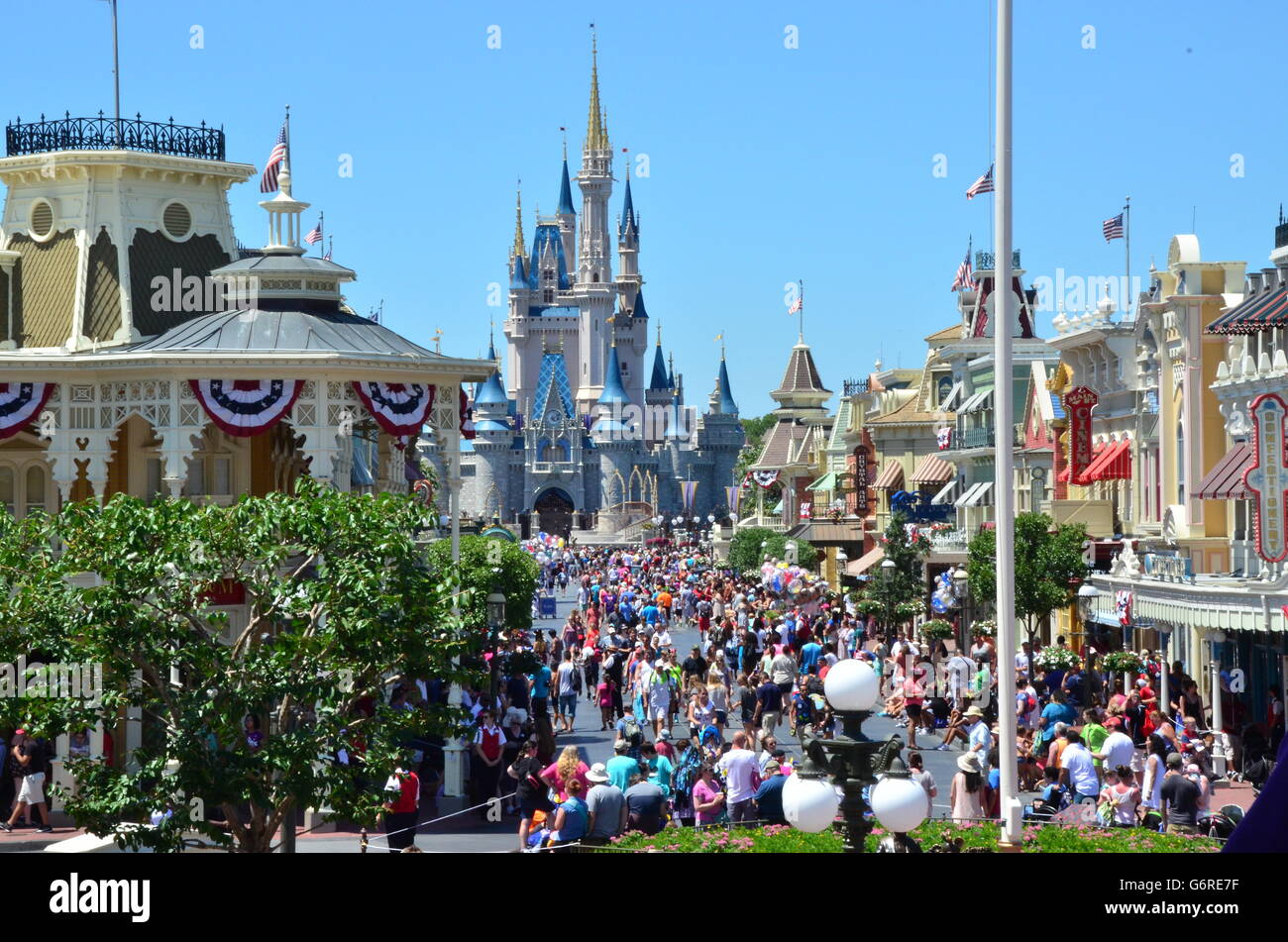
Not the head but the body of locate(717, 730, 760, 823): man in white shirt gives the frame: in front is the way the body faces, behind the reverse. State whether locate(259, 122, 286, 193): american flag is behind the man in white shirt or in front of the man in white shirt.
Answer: in front

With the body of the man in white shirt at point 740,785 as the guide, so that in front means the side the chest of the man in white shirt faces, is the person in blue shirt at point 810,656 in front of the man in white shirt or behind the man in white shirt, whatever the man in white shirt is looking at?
in front

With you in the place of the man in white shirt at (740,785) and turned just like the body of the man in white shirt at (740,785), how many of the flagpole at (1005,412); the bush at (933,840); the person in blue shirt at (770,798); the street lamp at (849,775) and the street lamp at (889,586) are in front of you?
1

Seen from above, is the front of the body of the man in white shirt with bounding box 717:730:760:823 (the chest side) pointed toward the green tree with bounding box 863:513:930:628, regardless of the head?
yes

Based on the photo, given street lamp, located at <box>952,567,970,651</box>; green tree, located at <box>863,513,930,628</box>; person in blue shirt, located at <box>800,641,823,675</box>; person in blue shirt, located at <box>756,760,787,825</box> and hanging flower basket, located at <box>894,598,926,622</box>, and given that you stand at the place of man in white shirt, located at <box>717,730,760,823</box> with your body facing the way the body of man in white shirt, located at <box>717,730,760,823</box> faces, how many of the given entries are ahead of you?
4

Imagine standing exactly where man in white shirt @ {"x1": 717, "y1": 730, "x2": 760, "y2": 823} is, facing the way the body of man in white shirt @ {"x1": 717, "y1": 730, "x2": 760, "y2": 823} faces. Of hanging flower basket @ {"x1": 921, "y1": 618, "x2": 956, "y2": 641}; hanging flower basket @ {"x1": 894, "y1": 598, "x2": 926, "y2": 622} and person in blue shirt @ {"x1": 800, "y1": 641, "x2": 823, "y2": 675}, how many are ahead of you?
3

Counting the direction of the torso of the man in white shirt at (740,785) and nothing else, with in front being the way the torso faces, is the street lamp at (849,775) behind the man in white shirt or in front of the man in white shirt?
behind

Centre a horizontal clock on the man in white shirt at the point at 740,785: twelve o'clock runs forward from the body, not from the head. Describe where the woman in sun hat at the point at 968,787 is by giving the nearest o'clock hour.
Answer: The woman in sun hat is roughly at 3 o'clock from the man in white shirt.

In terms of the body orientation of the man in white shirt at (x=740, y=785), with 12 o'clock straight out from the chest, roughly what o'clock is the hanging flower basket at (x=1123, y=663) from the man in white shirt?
The hanging flower basket is roughly at 1 o'clock from the man in white shirt.

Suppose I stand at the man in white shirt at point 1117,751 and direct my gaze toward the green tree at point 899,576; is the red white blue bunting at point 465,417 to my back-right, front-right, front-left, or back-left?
front-left

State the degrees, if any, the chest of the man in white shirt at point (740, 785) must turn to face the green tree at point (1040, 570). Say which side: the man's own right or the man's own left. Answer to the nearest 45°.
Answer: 0° — they already face it

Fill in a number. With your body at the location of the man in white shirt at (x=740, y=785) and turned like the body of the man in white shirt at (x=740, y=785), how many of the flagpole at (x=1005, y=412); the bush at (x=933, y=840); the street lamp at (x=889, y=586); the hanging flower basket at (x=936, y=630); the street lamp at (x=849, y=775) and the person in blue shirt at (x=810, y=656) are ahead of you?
3

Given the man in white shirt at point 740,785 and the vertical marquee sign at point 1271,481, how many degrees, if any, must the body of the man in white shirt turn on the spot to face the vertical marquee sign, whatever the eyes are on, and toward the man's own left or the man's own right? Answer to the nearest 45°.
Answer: approximately 45° to the man's own right

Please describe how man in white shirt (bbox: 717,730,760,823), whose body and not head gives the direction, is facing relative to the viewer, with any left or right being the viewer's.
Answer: facing away from the viewer

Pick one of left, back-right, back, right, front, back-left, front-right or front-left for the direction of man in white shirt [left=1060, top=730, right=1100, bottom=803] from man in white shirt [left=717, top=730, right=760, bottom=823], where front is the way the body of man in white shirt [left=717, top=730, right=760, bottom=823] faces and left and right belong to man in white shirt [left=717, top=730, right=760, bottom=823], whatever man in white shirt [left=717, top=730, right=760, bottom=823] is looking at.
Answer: right
